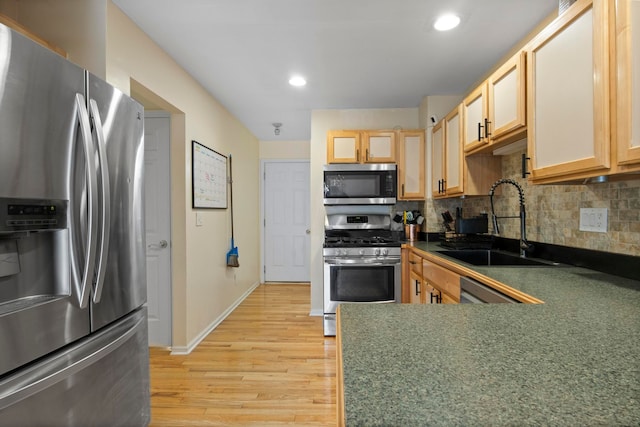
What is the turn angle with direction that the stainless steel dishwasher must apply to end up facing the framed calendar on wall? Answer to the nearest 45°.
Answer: approximately 45° to its right

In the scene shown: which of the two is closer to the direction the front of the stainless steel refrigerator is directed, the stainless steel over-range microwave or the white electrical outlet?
the white electrical outlet

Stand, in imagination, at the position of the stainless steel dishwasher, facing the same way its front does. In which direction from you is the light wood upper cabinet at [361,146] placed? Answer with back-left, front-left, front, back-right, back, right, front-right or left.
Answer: right

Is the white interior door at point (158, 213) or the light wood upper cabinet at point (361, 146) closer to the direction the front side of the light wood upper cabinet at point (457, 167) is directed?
the white interior door

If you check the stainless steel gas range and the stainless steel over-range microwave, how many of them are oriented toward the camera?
2

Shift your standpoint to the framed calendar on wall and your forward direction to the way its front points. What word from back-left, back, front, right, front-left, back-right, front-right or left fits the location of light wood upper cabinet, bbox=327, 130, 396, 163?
front-left

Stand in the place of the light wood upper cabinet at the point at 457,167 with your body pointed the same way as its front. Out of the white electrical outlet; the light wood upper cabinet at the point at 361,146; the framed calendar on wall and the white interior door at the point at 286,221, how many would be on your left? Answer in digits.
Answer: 1

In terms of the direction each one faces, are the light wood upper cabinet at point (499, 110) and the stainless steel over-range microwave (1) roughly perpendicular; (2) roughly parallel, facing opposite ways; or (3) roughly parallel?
roughly perpendicular

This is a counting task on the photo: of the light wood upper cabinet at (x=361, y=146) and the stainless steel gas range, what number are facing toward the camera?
2

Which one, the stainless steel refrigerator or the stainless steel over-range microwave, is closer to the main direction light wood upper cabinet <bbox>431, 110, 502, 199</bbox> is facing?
the stainless steel refrigerator

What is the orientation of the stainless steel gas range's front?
toward the camera

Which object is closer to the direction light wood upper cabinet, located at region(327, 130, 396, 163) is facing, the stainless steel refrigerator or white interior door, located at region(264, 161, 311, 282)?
the stainless steel refrigerator

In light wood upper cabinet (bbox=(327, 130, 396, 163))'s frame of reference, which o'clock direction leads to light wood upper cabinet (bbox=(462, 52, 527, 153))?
light wood upper cabinet (bbox=(462, 52, 527, 153)) is roughly at 11 o'clock from light wood upper cabinet (bbox=(327, 130, 396, 163)).

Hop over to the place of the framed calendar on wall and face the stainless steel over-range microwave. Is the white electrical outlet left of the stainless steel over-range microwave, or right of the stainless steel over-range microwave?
right

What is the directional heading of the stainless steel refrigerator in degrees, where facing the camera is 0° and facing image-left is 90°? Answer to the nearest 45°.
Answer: approximately 315°

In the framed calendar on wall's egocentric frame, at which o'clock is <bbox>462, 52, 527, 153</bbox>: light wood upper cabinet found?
The light wood upper cabinet is roughly at 12 o'clock from the framed calendar on wall.

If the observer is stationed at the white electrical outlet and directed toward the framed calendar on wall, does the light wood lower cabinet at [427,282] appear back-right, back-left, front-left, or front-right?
front-right

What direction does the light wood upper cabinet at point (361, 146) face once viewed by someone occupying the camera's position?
facing the viewer

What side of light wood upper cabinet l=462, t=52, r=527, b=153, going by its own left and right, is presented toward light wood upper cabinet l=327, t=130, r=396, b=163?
right

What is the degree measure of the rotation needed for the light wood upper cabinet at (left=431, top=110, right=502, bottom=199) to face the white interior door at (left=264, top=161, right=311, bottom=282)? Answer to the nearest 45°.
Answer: approximately 90° to its right
